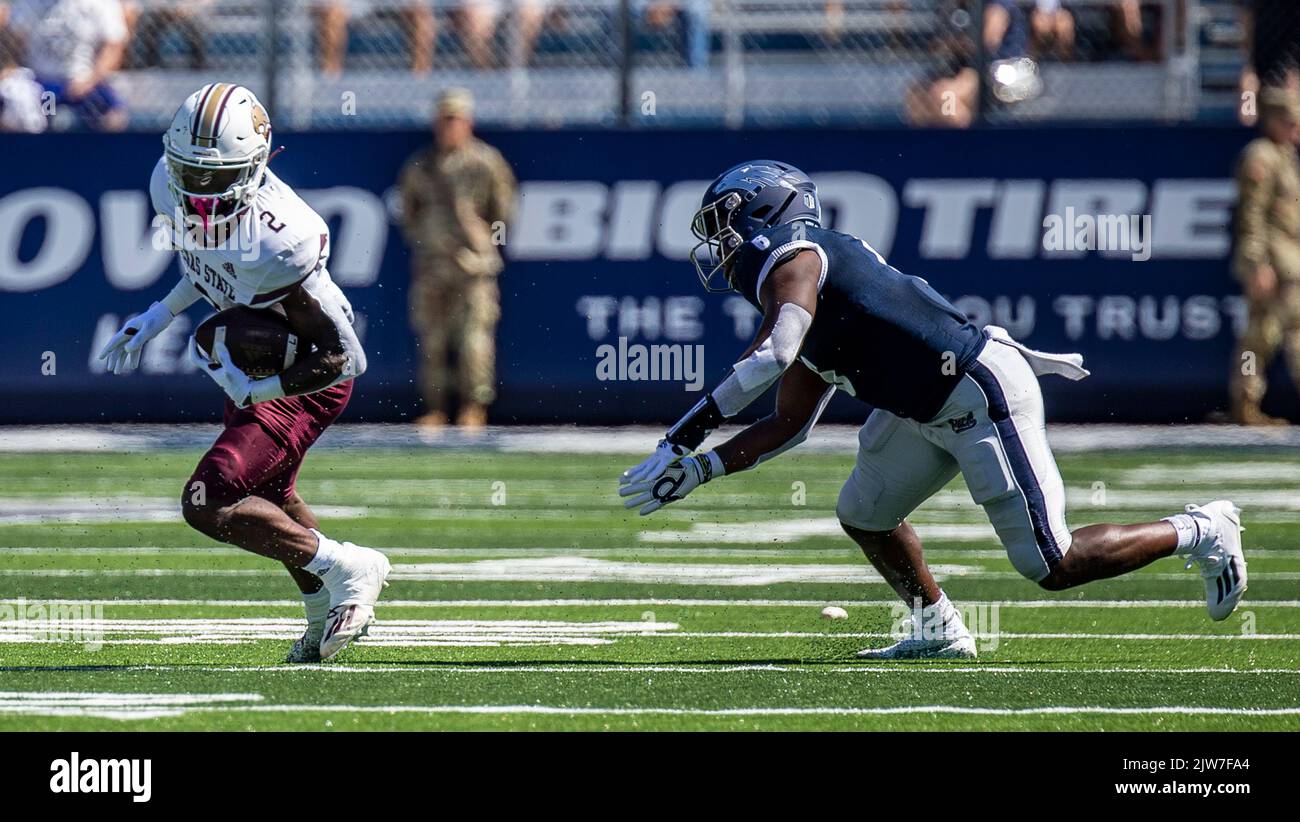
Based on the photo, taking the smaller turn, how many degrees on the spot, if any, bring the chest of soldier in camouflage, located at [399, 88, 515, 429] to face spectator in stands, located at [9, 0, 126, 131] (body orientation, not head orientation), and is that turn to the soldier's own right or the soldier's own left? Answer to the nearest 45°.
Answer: approximately 90° to the soldier's own right

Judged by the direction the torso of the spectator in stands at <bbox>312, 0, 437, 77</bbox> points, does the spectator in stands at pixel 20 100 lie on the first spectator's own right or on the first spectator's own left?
on the first spectator's own right

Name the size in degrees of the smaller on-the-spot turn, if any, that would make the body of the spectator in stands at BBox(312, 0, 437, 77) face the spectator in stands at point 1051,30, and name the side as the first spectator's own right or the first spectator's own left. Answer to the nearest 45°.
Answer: approximately 90° to the first spectator's own left

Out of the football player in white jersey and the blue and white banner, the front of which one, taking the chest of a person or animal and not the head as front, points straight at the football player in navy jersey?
the blue and white banner

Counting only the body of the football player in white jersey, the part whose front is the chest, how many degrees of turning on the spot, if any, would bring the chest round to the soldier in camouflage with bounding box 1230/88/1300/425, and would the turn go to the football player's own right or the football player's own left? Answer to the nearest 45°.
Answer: approximately 180°

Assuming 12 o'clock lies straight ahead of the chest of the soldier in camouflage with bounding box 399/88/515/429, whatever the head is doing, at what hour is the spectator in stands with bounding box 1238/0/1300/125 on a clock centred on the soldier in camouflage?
The spectator in stands is roughly at 9 o'clock from the soldier in camouflage.

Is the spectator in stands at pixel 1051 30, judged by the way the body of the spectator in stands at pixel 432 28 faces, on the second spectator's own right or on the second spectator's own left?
on the second spectator's own left

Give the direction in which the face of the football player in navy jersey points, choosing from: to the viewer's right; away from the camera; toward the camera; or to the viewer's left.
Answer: to the viewer's left

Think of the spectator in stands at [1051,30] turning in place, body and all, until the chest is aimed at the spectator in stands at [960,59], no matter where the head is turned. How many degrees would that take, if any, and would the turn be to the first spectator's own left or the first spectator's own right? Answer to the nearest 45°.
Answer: approximately 45° to the first spectator's own right

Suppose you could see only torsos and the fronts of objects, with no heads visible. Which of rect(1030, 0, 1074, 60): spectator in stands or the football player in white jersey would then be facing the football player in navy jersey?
the spectator in stands

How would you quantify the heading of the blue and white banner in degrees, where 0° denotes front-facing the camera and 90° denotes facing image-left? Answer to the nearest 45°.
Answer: approximately 0°
